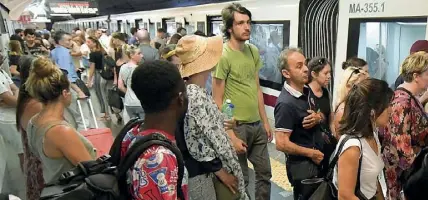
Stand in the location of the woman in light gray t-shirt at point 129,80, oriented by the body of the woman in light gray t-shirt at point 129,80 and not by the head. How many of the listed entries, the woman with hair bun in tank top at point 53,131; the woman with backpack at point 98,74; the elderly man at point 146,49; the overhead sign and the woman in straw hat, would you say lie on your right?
2

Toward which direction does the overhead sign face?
toward the camera

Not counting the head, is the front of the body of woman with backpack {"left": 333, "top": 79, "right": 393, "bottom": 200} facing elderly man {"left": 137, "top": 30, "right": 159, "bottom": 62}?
no

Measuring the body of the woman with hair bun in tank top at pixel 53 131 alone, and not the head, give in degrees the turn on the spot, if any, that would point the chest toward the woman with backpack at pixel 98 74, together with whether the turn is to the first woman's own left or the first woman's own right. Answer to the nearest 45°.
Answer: approximately 45° to the first woman's own left

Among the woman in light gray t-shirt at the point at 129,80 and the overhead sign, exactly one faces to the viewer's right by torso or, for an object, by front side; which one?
the woman in light gray t-shirt

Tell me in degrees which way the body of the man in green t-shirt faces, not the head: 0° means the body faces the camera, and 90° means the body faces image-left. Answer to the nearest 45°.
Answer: approximately 315°

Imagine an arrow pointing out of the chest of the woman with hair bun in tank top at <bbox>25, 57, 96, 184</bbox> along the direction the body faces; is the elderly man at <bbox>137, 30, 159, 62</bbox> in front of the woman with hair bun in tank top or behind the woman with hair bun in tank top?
in front

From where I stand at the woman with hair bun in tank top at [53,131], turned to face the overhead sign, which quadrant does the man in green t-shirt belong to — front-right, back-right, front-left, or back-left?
front-right

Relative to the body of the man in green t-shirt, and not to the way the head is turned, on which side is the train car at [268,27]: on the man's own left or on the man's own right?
on the man's own left

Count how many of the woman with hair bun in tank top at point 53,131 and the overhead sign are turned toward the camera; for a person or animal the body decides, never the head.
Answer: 1

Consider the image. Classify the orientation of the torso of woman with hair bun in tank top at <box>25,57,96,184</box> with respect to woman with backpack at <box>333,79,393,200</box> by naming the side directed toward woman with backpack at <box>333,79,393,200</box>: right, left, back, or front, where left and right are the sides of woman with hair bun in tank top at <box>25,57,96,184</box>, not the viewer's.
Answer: right
